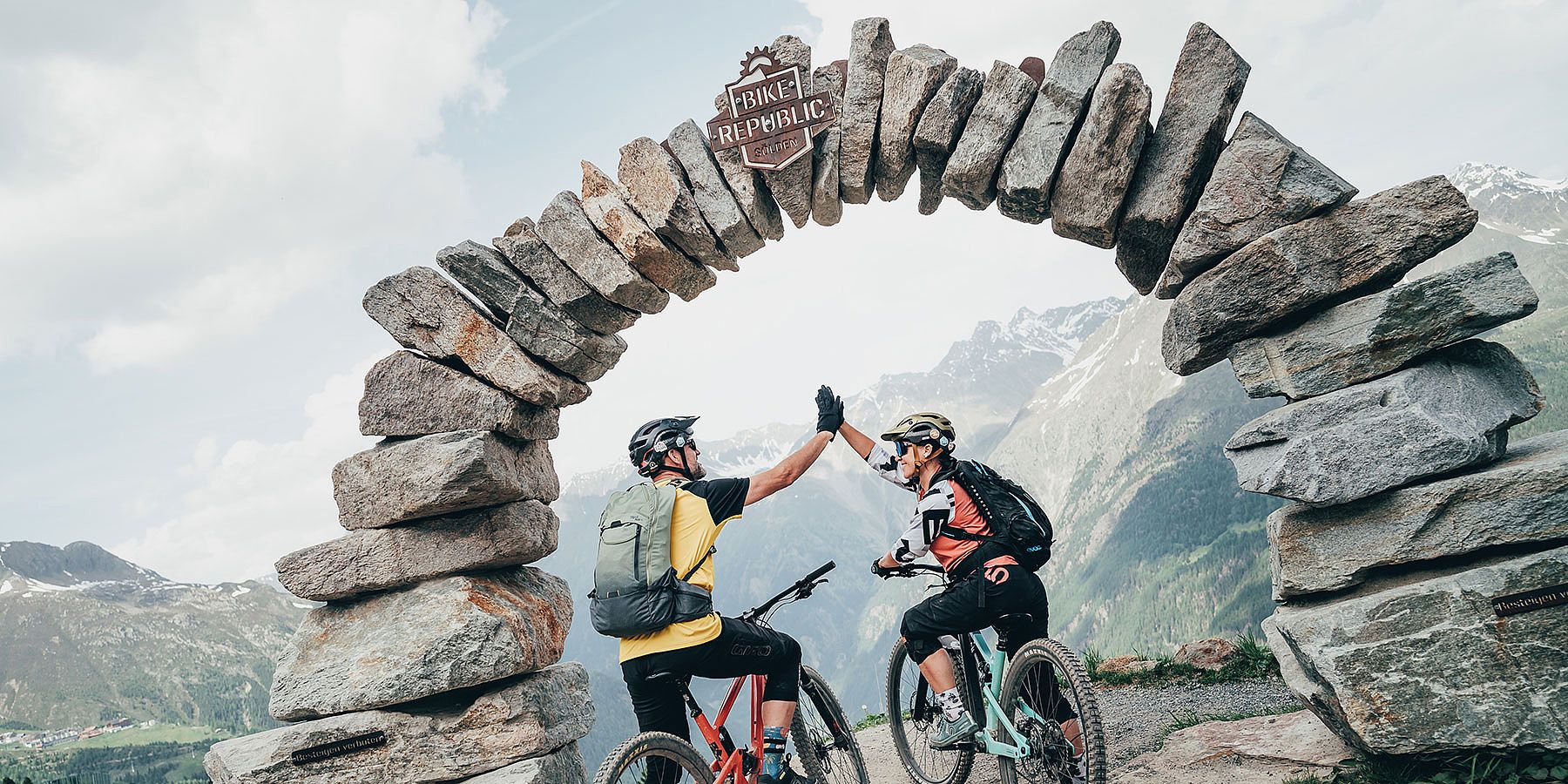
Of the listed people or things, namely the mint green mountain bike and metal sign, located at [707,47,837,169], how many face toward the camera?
1

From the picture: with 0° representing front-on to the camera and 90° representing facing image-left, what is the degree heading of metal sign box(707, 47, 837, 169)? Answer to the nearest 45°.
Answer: approximately 0°

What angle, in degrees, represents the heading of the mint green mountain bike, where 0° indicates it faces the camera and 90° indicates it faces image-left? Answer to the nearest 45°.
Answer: approximately 135°
